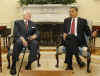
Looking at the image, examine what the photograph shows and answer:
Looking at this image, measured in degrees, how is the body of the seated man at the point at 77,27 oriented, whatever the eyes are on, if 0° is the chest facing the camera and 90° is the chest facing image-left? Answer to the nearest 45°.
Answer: approximately 45°

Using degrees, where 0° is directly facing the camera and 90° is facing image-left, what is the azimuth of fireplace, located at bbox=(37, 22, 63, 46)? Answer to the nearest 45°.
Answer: approximately 0°

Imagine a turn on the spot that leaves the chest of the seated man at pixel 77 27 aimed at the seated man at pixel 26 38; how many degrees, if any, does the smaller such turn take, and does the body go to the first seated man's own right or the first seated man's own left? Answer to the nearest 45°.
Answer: approximately 45° to the first seated man's own right

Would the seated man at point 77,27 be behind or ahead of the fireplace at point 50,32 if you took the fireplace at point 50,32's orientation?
ahead

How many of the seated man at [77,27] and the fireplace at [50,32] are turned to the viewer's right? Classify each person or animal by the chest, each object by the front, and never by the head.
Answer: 0

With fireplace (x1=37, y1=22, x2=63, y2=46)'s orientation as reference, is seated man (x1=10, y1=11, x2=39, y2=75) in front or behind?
in front

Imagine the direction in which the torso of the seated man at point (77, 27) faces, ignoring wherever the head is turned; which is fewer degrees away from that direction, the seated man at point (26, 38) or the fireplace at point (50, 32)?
the seated man
